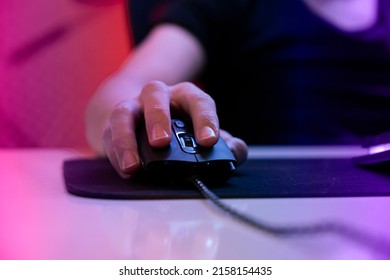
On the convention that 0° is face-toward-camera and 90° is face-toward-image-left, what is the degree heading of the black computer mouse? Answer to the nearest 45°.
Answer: approximately 0°
